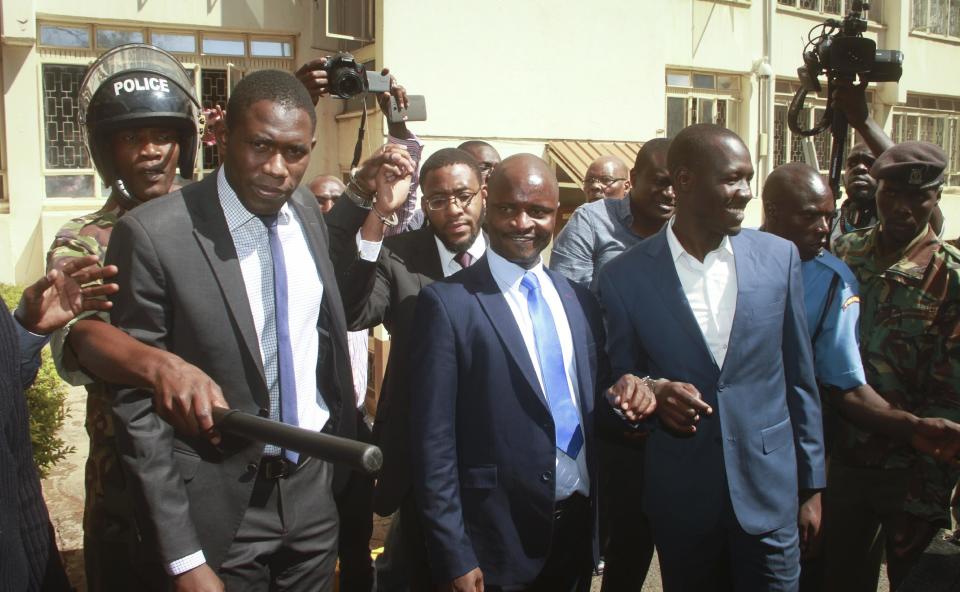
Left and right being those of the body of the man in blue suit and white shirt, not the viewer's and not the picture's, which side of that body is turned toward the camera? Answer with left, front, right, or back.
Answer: front

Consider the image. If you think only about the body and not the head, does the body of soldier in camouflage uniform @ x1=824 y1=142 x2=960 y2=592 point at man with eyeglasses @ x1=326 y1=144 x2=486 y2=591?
no

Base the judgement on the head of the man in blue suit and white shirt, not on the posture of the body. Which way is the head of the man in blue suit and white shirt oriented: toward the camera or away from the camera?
toward the camera

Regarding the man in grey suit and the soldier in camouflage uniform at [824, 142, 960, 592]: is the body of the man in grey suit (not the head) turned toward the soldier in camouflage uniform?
no

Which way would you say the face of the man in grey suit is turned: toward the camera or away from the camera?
toward the camera

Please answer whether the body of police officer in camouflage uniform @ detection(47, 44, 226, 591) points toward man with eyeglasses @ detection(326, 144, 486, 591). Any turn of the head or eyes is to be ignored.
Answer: no

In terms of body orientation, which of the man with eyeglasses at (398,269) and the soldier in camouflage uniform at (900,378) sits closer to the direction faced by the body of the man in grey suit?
the soldier in camouflage uniform

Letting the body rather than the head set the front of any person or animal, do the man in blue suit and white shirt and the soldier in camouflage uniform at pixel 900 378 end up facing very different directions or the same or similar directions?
same or similar directions

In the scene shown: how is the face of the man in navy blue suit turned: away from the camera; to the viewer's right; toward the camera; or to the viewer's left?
toward the camera

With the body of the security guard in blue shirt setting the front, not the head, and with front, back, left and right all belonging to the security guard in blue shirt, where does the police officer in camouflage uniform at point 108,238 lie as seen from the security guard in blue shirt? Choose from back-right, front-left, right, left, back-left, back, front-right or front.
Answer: right

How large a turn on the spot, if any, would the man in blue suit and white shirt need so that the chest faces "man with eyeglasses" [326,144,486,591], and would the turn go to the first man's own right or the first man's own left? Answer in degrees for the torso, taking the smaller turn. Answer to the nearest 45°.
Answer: approximately 90° to the first man's own right

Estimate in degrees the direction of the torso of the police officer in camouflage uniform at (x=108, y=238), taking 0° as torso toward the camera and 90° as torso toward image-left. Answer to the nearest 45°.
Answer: approximately 315°

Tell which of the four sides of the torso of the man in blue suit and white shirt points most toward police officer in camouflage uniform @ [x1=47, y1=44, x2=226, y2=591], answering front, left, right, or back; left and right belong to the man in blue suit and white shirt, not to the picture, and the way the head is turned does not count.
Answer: right

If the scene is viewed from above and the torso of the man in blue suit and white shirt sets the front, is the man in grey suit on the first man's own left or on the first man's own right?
on the first man's own right

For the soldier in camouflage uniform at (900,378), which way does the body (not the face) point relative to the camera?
toward the camera

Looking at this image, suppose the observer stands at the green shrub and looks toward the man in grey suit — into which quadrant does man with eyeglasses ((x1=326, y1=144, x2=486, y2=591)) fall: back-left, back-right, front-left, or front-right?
front-left
